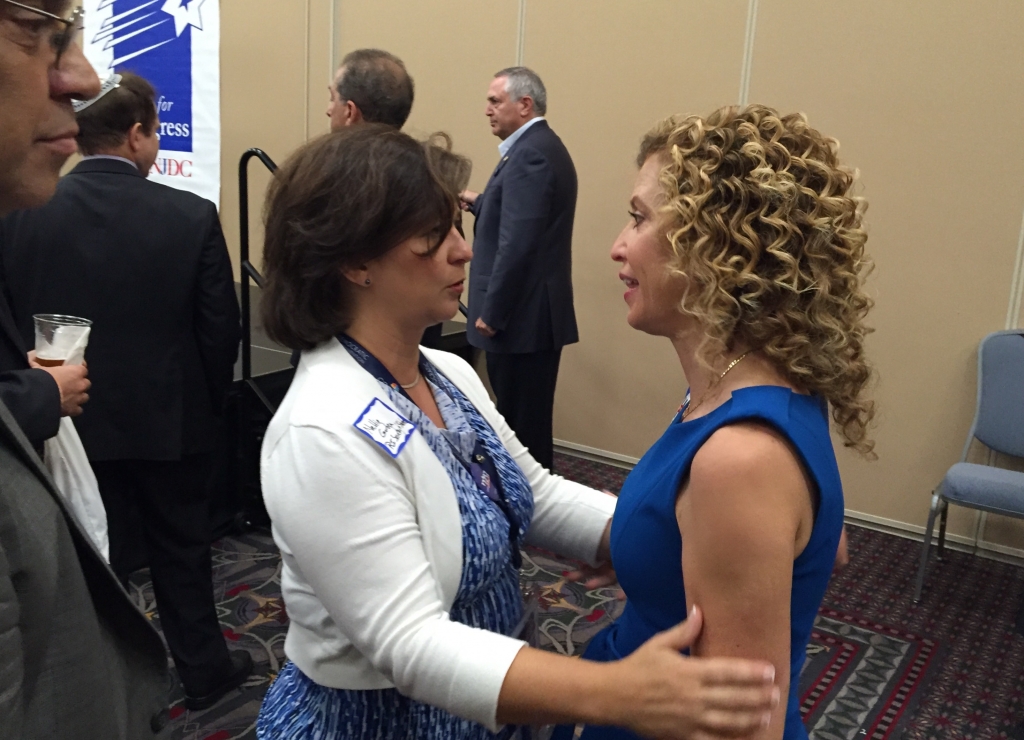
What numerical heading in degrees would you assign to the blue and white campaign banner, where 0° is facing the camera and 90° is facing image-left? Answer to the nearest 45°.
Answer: approximately 0°

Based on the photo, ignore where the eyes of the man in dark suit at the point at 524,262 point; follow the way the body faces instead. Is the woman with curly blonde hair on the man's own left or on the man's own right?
on the man's own left

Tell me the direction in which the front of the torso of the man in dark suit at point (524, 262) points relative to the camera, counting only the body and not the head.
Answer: to the viewer's left

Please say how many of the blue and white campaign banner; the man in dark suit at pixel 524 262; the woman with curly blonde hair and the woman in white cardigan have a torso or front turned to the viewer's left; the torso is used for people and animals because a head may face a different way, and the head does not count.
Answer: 2

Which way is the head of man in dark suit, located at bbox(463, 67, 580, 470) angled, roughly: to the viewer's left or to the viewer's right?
to the viewer's left

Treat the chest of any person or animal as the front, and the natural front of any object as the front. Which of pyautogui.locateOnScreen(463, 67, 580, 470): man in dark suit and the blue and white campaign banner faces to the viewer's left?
the man in dark suit

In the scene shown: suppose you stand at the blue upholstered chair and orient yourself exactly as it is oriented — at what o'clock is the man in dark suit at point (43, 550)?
The man in dark suit is roughly at 11 o'clock from the blue upholstered chair.

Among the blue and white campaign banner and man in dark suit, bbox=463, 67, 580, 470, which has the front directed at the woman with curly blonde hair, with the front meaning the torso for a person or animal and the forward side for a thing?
the blue and white campaign banner

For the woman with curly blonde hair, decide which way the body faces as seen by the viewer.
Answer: to the viewer's left

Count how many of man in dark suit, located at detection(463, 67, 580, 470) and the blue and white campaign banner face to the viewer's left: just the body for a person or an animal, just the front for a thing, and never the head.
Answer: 1

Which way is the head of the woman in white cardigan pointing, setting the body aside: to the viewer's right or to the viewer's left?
to the viewer's right
